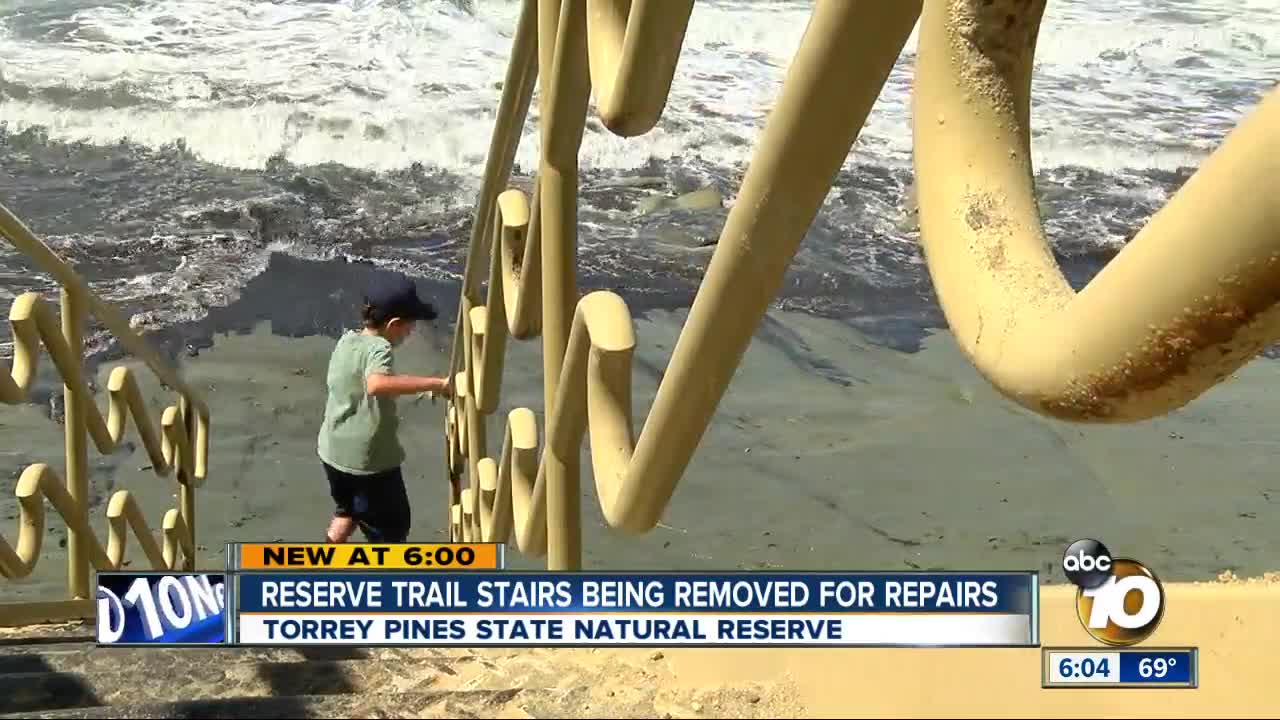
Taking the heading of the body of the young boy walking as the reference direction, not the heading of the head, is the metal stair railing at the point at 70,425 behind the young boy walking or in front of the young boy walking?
behind

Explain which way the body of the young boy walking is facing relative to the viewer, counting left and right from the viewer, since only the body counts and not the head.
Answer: facing away from the viewer and to the right of the viewer
